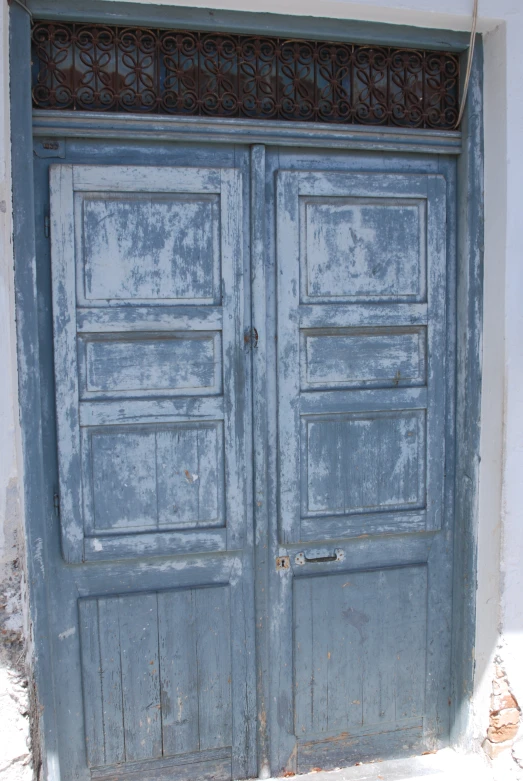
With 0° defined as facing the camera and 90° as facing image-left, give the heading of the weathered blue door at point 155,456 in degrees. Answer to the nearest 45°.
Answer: approximately 0°

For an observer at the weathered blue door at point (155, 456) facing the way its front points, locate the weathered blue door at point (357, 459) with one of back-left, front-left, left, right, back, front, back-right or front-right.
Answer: left

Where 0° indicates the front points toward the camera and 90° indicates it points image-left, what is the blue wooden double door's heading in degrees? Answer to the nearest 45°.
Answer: approximately 0°
